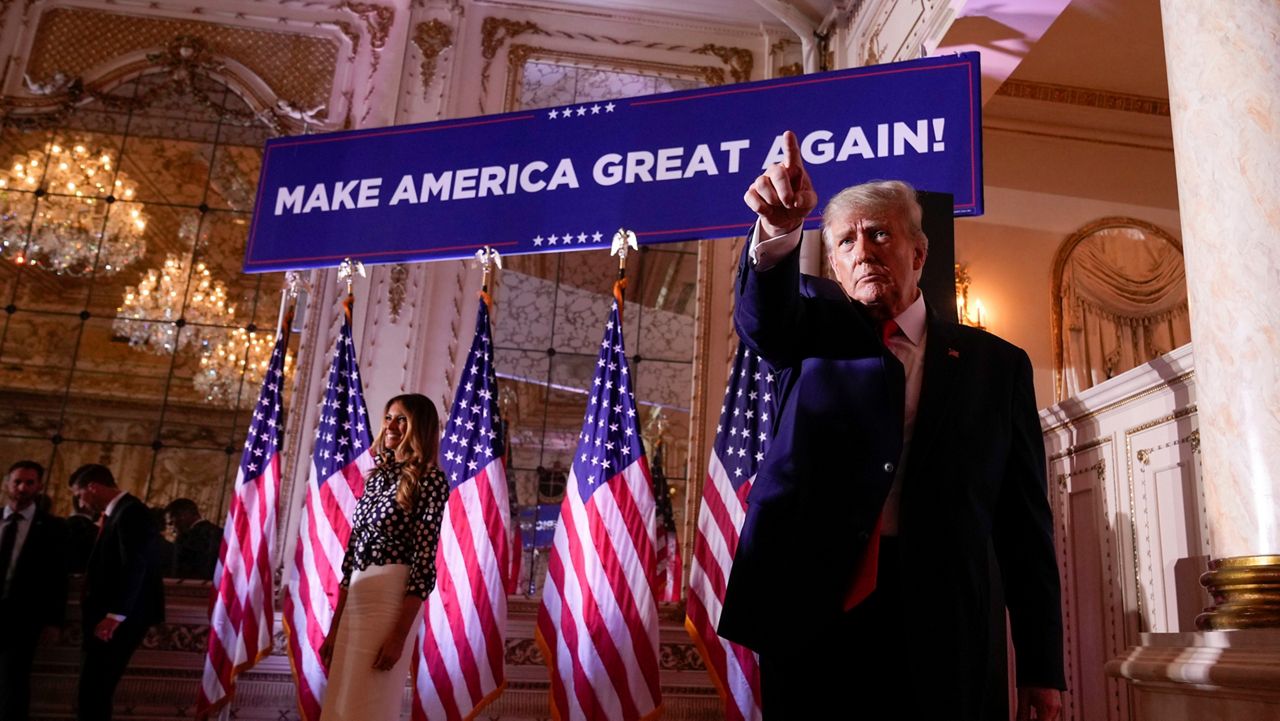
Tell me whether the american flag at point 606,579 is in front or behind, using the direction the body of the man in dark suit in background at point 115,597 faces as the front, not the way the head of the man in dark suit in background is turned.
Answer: behind

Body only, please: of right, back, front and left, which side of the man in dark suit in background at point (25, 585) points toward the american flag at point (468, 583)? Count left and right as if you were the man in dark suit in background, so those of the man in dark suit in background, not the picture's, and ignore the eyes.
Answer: left

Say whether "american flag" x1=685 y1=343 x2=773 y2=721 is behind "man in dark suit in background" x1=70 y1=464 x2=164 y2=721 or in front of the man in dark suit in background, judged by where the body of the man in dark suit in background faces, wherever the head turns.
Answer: behind

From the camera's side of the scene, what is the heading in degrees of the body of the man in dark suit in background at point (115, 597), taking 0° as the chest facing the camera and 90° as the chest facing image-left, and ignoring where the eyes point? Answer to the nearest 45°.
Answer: approximately 90°

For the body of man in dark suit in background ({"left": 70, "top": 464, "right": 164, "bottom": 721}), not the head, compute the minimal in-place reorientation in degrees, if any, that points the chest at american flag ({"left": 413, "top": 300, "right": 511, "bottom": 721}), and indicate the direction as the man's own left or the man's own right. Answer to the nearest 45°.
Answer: approximately 135° to the man's own left

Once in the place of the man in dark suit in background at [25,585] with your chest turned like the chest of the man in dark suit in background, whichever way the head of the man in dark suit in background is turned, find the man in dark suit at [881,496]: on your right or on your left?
on your left

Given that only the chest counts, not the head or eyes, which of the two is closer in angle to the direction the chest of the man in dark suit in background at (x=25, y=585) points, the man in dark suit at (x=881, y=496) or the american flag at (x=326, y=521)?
the man in dark suit

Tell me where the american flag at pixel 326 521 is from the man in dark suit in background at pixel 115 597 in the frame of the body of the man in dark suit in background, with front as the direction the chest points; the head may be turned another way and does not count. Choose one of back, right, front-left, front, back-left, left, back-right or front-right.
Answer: back-left

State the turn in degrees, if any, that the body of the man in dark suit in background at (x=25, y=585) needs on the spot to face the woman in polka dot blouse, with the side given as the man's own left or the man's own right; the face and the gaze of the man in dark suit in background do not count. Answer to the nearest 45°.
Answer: approximately 90° to the man's own left

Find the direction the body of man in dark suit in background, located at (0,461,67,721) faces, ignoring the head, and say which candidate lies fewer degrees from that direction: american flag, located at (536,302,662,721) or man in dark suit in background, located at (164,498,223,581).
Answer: the american flag
